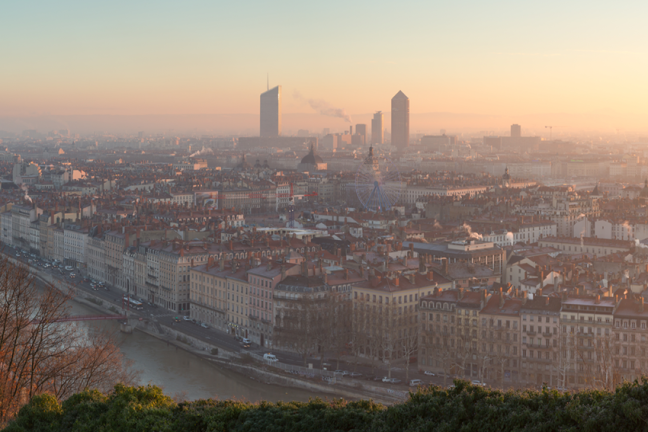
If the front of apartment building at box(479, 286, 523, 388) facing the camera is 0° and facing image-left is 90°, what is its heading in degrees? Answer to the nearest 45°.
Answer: approximately 0°

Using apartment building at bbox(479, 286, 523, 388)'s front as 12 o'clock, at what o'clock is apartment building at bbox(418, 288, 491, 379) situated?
apartment building at bbox(418, 288, 491, 379) is roughly at 4 o'clock from apartment building at bbox(479, 286, 523, 388).

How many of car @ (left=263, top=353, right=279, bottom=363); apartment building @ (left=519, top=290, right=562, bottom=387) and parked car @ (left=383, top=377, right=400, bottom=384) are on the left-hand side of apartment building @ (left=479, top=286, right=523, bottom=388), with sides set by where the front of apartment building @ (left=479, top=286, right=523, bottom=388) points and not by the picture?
1

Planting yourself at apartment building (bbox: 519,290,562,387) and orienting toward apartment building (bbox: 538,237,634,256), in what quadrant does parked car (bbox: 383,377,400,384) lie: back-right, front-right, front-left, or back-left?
back-left

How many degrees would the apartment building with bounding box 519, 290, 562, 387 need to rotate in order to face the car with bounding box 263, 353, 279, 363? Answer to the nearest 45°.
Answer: approximately 90° to its right

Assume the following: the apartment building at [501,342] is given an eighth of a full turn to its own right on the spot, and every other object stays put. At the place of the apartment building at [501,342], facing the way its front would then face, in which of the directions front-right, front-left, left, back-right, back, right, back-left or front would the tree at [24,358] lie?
front

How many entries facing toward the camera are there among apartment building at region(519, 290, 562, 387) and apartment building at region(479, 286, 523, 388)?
2

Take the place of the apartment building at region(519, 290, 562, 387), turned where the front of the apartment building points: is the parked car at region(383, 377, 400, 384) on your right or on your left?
on your right

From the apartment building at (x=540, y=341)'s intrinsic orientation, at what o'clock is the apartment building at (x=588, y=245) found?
the apartment building at (x=588, y=245) is roughly at 6 o'clock from the apartment building at (x=540, y=341).
